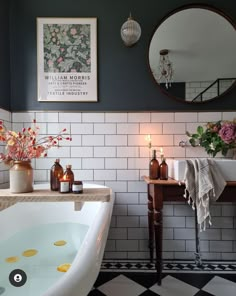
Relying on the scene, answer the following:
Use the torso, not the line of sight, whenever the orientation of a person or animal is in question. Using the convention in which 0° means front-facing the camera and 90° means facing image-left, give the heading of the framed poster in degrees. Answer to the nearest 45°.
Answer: approximately 0°
